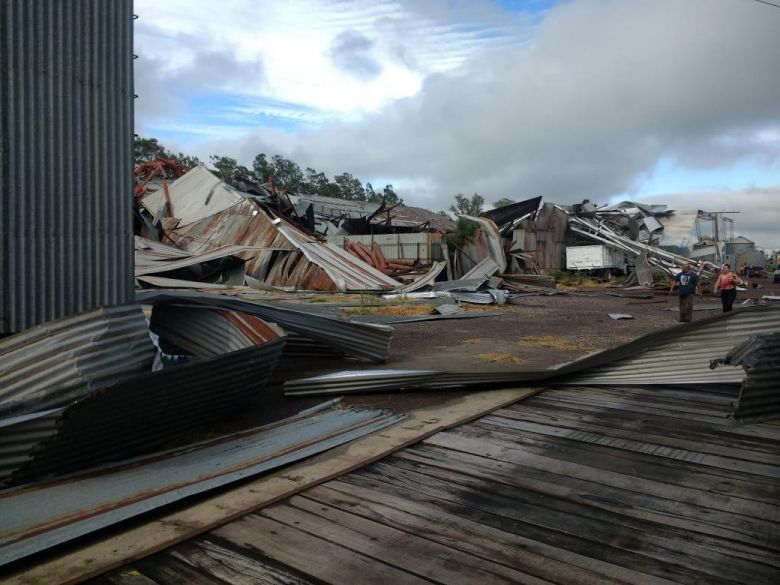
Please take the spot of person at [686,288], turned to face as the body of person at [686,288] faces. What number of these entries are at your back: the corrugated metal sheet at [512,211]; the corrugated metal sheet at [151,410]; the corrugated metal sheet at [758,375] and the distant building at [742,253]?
2

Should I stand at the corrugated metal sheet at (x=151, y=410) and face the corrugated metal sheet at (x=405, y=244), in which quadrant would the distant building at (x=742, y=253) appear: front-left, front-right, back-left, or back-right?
front-right

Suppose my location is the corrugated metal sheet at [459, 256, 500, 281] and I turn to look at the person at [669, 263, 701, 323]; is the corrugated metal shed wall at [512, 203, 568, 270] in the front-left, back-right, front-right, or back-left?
back-left
